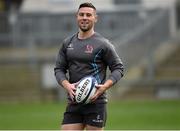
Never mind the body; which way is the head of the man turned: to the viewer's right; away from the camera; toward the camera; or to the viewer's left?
toward the camera

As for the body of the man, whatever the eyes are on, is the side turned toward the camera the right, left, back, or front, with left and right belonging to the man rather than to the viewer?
front
